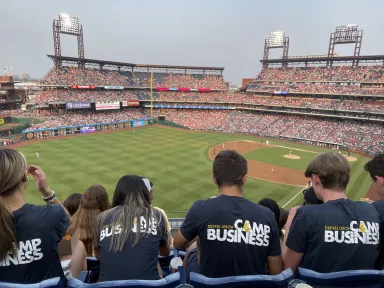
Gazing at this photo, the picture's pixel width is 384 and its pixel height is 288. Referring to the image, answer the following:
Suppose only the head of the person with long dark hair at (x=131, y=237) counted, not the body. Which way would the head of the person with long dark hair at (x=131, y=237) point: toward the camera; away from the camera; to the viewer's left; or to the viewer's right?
away from the camera

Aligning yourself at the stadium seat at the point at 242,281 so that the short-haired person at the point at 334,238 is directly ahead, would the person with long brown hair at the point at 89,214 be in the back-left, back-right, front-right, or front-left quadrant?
back-left

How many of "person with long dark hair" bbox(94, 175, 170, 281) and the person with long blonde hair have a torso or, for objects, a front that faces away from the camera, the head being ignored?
2

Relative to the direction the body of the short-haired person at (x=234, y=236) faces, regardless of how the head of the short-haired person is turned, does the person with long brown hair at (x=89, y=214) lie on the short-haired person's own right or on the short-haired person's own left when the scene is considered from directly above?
on the short-haired person's own left

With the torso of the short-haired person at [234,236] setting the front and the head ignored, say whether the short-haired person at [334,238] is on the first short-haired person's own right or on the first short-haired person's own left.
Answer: on the first short-haired person's own right

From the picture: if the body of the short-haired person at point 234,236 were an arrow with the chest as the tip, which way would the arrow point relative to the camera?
away from the camera

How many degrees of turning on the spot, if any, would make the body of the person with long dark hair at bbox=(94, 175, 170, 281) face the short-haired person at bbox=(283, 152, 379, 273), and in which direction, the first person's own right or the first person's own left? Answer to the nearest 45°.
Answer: approximately 90° to the first person's own right

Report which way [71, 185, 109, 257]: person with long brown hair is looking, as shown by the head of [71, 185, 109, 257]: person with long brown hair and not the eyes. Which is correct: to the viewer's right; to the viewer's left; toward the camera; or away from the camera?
away from the camera

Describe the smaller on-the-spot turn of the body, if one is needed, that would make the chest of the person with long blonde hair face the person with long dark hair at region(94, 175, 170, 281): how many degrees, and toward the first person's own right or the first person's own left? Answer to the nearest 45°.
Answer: approximately 90° to the first person's own right

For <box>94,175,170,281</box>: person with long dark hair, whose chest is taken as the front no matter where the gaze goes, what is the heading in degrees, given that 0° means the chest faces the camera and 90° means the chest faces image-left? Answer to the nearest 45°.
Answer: approximately 180°

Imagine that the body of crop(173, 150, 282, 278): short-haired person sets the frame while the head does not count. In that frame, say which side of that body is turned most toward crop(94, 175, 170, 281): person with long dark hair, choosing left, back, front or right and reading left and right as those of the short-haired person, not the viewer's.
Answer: left

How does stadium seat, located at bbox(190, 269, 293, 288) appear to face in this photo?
away from the camera

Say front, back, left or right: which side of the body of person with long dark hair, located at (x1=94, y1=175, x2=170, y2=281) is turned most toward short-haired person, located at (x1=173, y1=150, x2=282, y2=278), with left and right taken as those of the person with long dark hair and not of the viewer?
right

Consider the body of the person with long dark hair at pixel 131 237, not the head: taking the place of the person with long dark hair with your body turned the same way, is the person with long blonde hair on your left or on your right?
on your left
